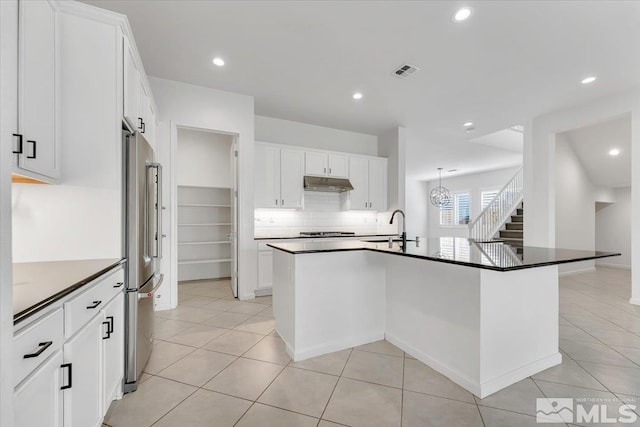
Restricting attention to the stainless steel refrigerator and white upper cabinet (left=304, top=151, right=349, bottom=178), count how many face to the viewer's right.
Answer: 1

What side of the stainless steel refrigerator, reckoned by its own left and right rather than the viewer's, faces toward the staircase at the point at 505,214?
front

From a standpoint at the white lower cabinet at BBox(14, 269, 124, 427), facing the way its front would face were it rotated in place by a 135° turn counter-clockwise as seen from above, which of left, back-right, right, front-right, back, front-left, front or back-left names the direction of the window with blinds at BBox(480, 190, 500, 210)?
right

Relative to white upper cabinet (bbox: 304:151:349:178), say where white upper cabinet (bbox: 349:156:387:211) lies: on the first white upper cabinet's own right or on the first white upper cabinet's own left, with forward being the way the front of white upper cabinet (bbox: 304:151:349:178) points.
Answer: on the first white upper cabinet's own left

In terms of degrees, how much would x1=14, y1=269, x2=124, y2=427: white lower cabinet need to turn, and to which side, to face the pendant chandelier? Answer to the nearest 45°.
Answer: approximately 45° to its left

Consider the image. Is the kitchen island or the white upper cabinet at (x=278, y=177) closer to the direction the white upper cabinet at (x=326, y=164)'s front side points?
the kitchen island

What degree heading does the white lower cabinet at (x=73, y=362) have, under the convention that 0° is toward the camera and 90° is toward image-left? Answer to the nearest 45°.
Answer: approximately 315°

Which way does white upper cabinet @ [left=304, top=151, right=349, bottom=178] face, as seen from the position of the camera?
facing the viewer

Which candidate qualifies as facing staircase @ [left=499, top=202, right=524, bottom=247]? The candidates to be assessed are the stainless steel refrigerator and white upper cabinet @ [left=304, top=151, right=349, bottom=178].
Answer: the stainless steel refrigerator

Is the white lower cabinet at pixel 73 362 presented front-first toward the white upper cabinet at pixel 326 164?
no

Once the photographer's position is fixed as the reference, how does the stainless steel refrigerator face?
facing to the right of the viewer

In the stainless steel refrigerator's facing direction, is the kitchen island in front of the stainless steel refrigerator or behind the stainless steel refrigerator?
in front

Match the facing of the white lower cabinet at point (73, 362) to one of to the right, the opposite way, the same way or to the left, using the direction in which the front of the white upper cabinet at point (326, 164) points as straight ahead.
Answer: to the left

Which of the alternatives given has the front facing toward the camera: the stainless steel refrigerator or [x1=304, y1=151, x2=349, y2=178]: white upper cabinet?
the white upper cabinet

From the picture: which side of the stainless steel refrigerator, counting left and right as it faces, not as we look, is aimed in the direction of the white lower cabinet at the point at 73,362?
right
